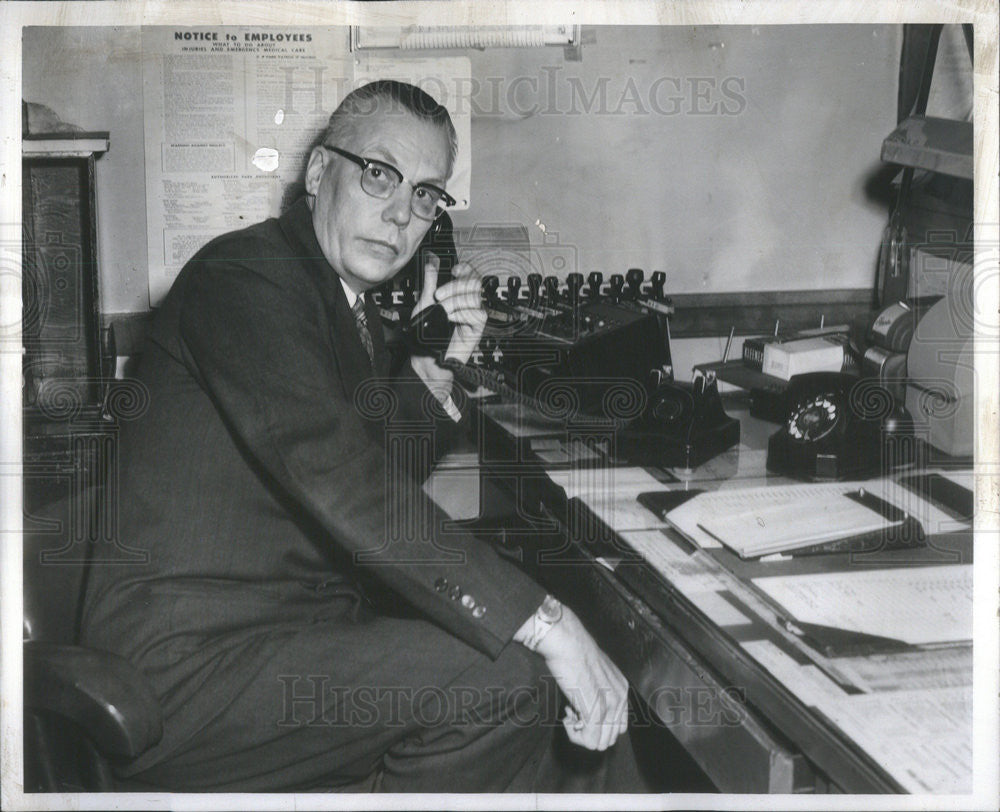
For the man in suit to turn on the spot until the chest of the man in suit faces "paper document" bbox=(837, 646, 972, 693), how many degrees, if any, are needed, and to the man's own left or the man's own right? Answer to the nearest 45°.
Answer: approximately 45° to the man's own right

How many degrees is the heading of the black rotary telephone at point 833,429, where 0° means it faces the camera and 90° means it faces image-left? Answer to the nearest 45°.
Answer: approximately 45°

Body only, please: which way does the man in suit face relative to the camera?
to the viewer's right

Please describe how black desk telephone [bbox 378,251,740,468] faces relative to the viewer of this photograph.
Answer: facing the viewer and to the left of the viewer

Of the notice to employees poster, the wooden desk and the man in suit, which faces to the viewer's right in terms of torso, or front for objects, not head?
the man in suit

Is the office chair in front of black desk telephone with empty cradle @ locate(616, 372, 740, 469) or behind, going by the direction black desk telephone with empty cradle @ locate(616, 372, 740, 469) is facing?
in front

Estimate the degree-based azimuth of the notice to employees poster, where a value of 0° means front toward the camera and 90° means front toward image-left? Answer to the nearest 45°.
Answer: approximately 0°

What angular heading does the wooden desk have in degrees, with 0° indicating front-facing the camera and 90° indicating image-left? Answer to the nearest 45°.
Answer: approximately 45°

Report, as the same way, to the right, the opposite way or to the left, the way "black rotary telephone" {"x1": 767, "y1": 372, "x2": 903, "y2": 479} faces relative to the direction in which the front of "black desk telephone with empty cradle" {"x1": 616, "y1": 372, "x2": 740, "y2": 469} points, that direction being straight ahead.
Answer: the same way
